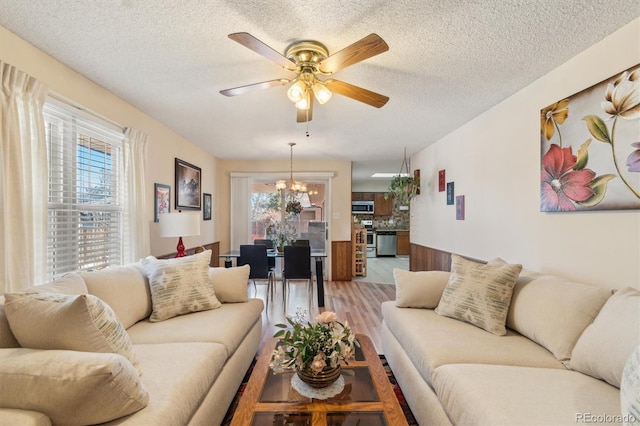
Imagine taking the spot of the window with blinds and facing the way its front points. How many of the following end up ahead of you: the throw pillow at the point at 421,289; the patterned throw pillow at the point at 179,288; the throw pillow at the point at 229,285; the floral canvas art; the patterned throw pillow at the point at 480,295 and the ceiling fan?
6

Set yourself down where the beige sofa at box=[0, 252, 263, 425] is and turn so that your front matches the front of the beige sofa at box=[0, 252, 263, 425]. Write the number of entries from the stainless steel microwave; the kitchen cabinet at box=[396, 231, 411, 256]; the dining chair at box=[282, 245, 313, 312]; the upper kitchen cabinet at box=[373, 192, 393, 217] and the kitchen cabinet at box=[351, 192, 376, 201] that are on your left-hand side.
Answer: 5

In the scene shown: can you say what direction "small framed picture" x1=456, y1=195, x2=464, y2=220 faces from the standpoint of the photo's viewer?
facing the viewer and to the left of the viewer

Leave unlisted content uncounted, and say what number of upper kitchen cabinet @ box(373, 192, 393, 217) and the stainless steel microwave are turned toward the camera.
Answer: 2

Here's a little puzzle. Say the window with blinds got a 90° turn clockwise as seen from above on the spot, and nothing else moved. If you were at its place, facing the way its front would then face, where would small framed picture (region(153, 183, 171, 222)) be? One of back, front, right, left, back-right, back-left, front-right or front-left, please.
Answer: back

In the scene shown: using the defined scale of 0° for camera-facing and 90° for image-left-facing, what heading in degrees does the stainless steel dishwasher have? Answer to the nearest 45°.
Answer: approximately 0°

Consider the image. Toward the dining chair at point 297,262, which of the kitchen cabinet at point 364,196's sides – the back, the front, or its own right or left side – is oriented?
front

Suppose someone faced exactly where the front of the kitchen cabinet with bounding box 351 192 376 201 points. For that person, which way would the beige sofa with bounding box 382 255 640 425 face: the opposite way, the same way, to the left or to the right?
to the right

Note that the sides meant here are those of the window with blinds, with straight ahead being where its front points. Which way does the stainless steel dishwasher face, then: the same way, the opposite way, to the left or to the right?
to the right

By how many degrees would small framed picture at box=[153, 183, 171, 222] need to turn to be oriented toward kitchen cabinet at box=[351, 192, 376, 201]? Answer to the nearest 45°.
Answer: approximately 90° to its left

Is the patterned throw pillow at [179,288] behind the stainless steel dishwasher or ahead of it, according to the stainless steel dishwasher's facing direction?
ahead

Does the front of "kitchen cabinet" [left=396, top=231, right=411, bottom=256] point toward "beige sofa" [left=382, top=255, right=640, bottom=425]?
yes

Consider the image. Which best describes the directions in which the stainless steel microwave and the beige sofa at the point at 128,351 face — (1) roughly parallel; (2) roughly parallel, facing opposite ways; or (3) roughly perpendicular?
roughly perpendicular

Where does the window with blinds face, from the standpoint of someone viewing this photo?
facing the viewer and to the right of the viewer

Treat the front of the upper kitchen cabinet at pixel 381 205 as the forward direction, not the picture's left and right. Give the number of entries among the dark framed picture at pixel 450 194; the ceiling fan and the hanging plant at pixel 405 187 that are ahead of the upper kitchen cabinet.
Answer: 3

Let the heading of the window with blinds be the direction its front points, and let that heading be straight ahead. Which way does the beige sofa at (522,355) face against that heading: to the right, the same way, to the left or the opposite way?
the opposite way

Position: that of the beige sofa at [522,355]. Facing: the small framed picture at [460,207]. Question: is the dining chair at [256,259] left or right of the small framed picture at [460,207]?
left
